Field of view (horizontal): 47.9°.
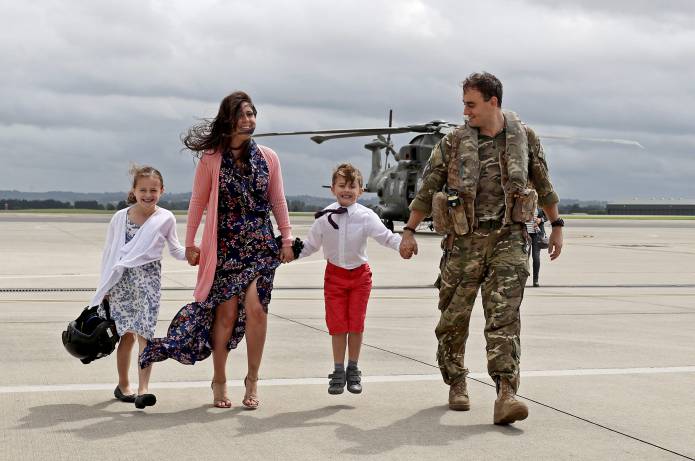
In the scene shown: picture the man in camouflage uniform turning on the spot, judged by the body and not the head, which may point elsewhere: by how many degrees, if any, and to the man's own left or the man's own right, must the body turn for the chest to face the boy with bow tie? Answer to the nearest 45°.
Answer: approximately 90° to the man's own right

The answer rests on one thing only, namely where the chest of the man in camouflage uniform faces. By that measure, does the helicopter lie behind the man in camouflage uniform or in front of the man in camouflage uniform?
behind

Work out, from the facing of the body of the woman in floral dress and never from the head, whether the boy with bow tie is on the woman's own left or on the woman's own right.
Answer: on the woman's own left

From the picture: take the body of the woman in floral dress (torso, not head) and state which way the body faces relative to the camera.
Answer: toward the camera

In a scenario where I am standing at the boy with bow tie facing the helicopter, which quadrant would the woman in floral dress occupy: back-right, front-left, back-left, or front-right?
back-left

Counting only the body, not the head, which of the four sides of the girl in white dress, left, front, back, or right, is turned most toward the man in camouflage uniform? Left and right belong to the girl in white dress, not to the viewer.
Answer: left

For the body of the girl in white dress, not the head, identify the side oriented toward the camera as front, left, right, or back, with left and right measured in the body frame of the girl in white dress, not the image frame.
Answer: front

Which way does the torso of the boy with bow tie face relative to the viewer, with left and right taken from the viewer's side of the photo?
facing the viewer

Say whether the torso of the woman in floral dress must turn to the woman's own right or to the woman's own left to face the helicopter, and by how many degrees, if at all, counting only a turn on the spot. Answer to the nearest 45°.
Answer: approximately 180°
